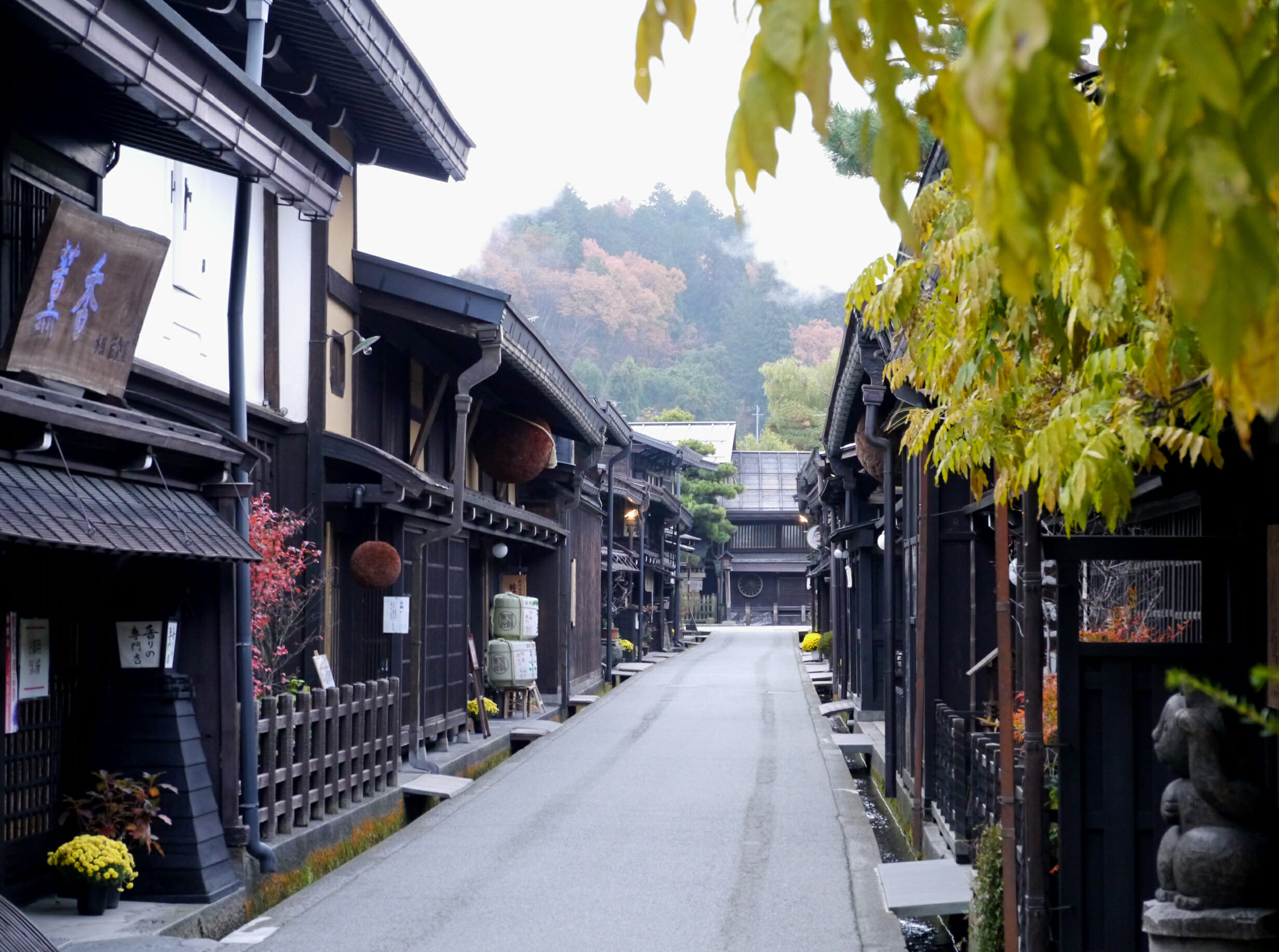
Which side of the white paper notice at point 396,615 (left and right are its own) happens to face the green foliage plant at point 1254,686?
front
